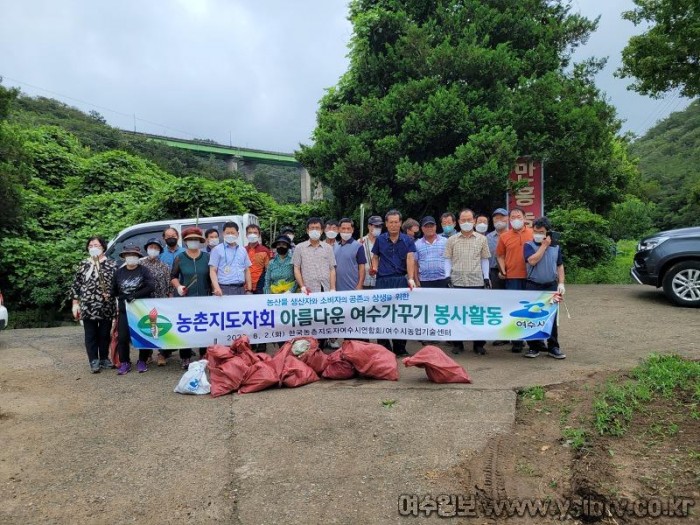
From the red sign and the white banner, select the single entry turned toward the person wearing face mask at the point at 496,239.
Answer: the red sign

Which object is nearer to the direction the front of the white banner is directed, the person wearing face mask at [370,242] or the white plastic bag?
the white plastic bag

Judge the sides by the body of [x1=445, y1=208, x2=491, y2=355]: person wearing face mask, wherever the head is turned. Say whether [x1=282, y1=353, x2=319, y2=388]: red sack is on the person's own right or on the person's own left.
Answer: on the person's own right

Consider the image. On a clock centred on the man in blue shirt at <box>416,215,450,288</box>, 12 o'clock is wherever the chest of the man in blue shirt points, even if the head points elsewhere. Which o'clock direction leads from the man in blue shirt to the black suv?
The black suv is roughly at 8 o'clock from the man in blue shirt.

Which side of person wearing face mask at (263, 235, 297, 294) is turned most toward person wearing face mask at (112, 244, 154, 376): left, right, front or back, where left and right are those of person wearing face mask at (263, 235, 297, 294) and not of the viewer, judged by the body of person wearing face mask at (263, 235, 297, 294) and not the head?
right

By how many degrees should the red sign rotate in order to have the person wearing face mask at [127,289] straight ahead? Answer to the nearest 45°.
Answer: approximately 45° to its right

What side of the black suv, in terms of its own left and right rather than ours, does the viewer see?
left

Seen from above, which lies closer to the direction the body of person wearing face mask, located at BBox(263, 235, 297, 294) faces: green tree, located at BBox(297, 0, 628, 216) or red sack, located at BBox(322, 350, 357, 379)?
the red sack

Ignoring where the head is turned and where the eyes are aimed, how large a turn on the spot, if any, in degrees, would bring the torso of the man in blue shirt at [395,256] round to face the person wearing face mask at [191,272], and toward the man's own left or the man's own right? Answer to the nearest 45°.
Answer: approximately 90° to the man's own right
